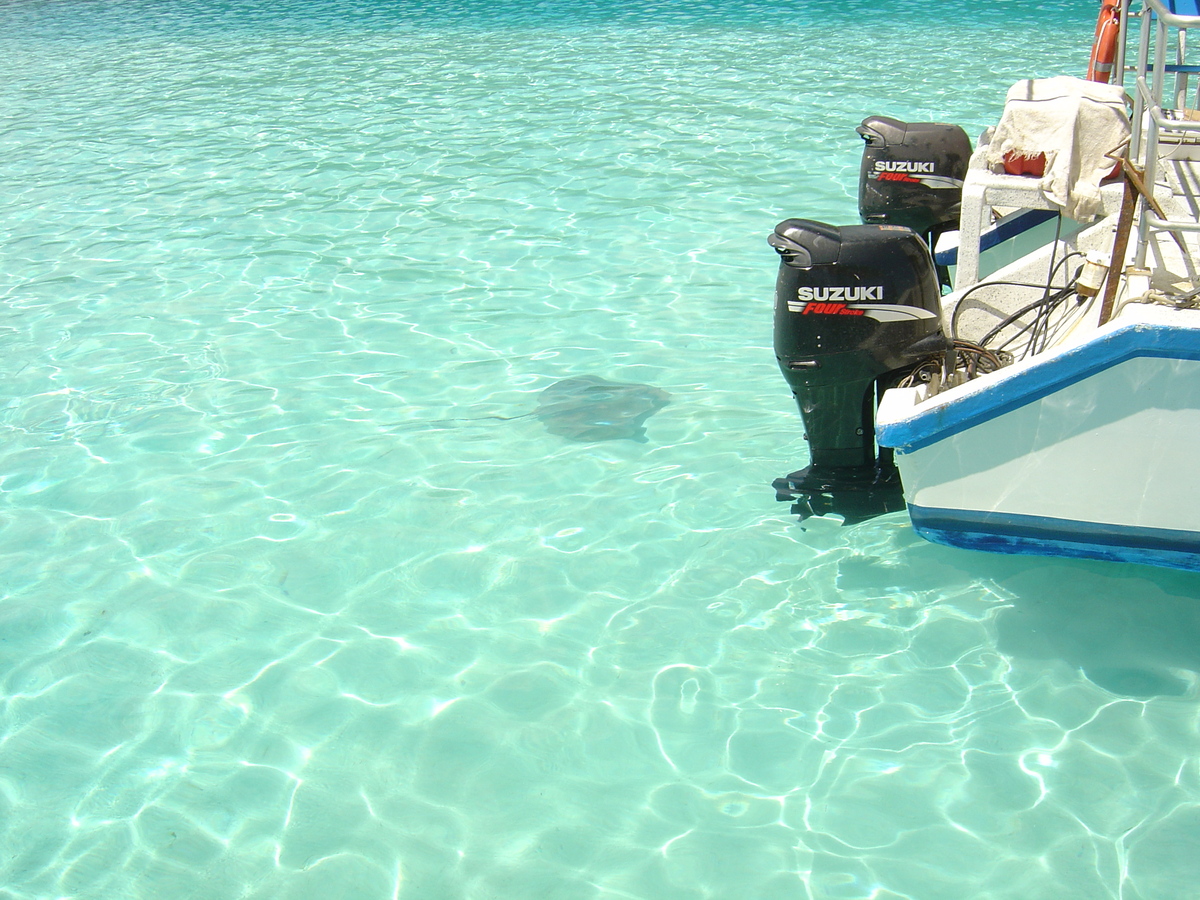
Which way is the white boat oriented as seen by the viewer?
to the viewer's right

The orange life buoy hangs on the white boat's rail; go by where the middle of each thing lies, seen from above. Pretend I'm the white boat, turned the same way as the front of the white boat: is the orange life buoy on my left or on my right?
on my left

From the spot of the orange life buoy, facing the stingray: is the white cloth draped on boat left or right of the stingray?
left
